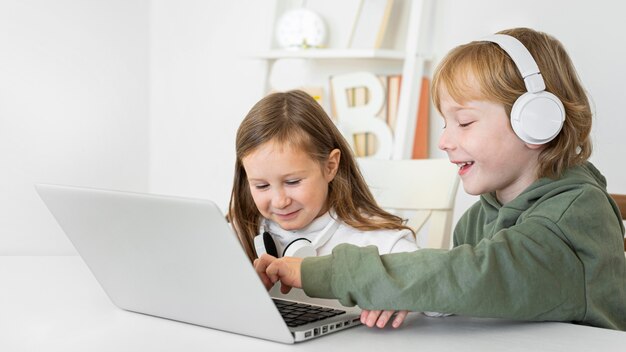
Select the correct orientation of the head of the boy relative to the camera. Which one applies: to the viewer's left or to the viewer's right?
to the viewer's left

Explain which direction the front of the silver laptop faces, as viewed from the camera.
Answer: facing away from the viewer and to the right of the viewer

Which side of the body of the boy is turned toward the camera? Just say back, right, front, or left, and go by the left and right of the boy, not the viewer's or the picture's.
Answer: left

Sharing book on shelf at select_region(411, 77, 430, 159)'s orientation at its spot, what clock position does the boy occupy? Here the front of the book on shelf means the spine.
The boy is roughly at 12 o'clock from the book on shelf.

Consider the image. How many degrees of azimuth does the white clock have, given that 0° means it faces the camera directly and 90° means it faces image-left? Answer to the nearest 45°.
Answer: approximately 0°

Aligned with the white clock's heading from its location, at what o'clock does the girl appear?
The girl is roughly at 12 o'clock from the white clock.

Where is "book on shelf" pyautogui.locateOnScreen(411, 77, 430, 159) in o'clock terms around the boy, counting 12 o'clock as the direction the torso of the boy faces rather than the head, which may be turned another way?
The book on shelf is roughly at 3 o'clock from the boy.

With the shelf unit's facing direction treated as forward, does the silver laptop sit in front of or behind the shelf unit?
in front

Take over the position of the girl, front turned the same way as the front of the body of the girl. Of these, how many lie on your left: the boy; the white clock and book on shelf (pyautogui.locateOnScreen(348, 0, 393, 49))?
1

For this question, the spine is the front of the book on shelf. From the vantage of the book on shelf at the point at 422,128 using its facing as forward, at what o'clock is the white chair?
The white chair is roughly at 12 o'clock from the book on shelf.

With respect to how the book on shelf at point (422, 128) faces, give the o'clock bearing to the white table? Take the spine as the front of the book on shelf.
The white table is roughly at 12 o'clock from the book on shelf.

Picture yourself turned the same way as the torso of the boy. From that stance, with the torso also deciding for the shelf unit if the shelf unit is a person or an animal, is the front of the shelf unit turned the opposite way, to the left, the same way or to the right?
to the left

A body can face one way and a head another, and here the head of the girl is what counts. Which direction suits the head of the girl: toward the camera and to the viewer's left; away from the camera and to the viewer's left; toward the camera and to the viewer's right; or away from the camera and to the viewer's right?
toward the camera and to the viewer's left

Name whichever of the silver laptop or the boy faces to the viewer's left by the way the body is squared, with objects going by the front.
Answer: the boy

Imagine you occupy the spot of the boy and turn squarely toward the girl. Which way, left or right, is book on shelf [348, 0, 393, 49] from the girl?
right

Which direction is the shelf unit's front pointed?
toward the camera

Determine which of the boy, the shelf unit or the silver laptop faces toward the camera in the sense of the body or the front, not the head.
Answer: the shelf unit
